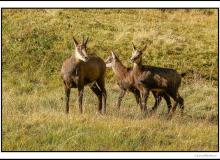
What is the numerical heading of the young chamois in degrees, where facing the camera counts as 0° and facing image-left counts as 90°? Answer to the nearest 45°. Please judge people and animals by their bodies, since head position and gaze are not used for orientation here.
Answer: approximately 90°

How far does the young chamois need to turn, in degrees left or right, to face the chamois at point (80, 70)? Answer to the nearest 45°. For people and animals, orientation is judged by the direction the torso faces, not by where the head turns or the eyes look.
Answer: approximately 45° to its left

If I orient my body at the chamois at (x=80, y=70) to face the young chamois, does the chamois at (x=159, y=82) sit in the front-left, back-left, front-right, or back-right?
front-right

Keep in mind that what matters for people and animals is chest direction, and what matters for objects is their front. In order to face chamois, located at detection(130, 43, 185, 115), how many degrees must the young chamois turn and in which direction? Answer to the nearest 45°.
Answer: approximately 135° to its left
